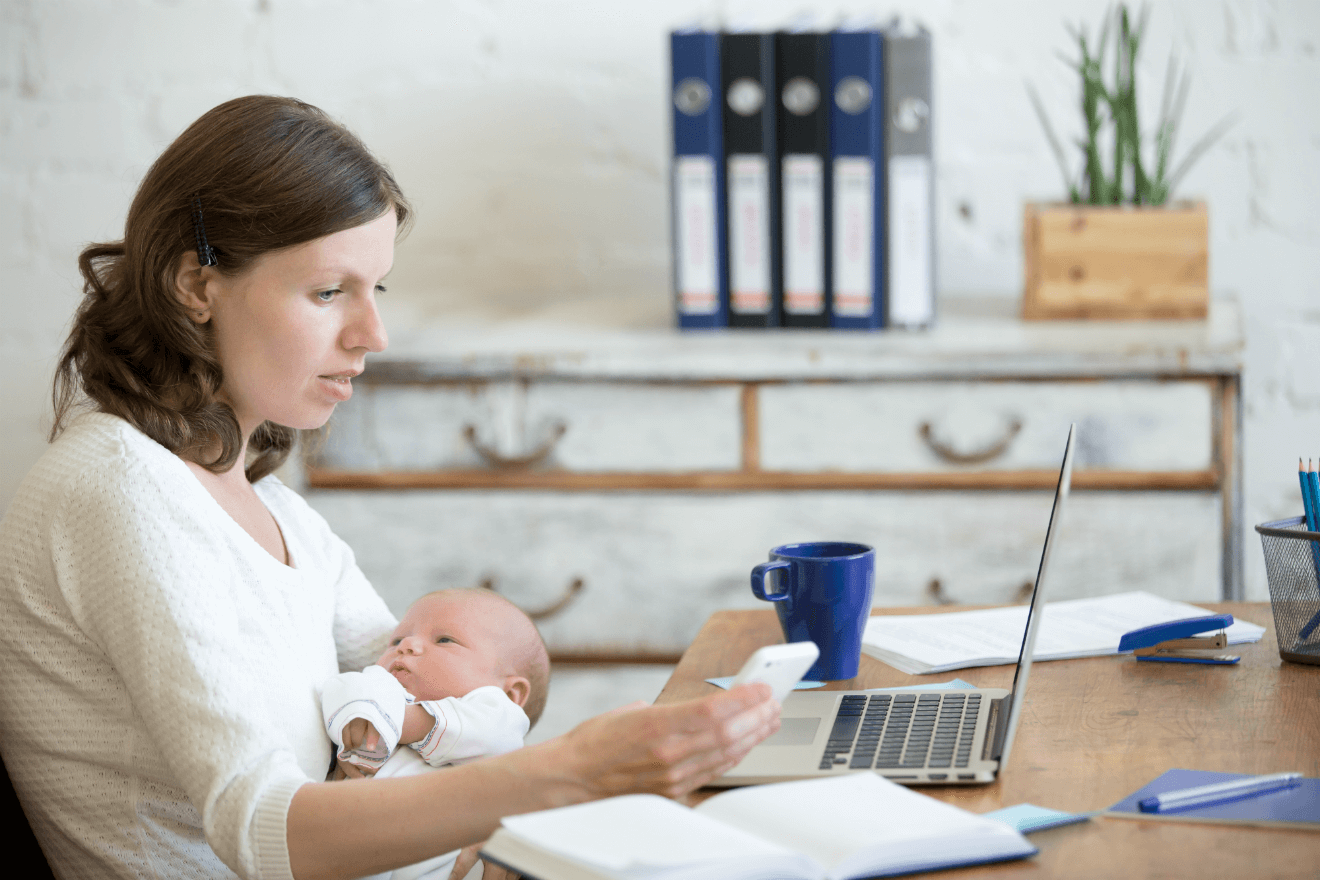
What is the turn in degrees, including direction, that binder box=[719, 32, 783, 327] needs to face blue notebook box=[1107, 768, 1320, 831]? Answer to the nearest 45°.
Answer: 0° — it already faces it

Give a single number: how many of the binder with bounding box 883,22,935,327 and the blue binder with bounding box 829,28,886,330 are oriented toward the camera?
2

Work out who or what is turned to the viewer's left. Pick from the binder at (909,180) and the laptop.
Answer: the laptop

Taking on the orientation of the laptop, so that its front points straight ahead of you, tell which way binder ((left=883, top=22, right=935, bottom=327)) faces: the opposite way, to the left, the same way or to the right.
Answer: to the left

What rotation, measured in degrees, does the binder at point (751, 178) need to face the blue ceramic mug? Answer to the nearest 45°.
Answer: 0° — it already faces it

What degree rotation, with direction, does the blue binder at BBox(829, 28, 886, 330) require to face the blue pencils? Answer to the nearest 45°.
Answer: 0° — it already faces it

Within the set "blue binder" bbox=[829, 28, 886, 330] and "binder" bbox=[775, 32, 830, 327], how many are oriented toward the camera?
2

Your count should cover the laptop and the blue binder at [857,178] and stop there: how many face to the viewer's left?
1

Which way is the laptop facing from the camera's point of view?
to the viewer's left
